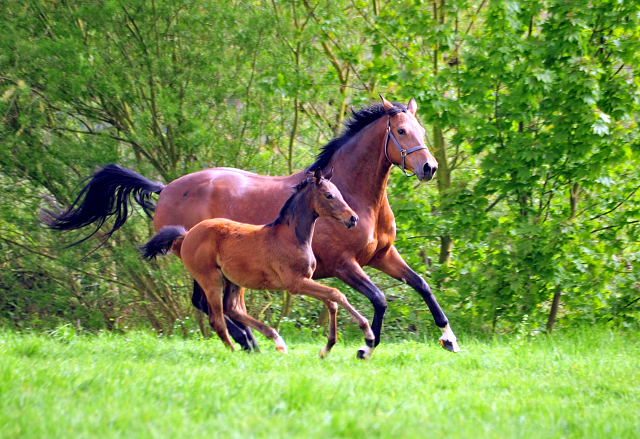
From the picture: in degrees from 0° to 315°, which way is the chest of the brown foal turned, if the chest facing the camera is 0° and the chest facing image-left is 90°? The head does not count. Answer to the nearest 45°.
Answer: approximately 270°
